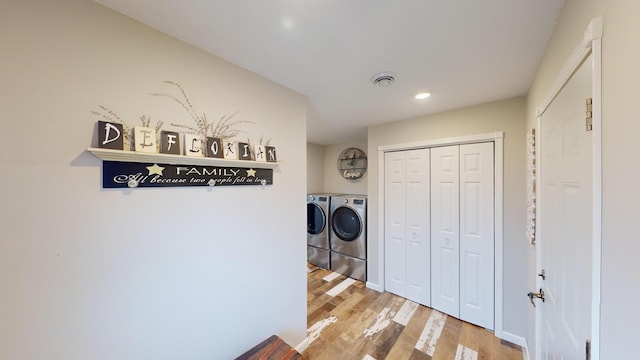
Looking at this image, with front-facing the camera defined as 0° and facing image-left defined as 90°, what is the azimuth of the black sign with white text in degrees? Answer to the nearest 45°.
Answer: approximately 315°

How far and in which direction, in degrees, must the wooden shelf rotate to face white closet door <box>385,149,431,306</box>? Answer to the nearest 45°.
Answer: approximately 45° to its left

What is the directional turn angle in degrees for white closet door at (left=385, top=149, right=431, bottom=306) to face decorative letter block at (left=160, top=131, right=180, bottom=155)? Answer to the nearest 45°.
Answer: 0° — it already faces it

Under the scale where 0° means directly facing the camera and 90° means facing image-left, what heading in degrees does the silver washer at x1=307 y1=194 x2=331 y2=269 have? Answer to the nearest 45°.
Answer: approximately 45°

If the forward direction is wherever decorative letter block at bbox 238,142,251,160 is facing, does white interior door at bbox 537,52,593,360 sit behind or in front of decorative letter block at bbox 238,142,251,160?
in front

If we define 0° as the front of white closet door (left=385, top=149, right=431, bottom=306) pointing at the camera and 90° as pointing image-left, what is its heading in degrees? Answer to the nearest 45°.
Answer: approximately 45°

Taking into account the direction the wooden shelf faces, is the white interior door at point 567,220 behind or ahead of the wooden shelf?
ahead

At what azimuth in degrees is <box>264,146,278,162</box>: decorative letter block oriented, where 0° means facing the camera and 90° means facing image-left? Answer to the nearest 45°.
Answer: approximately 315°

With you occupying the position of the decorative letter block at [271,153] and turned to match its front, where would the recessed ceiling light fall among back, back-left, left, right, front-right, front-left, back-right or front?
front-left

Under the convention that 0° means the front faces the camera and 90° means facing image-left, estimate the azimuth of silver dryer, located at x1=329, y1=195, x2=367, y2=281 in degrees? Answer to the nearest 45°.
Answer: approximately 45°

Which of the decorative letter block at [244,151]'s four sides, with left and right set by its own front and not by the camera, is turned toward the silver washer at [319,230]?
left

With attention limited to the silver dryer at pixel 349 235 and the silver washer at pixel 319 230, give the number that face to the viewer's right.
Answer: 0
